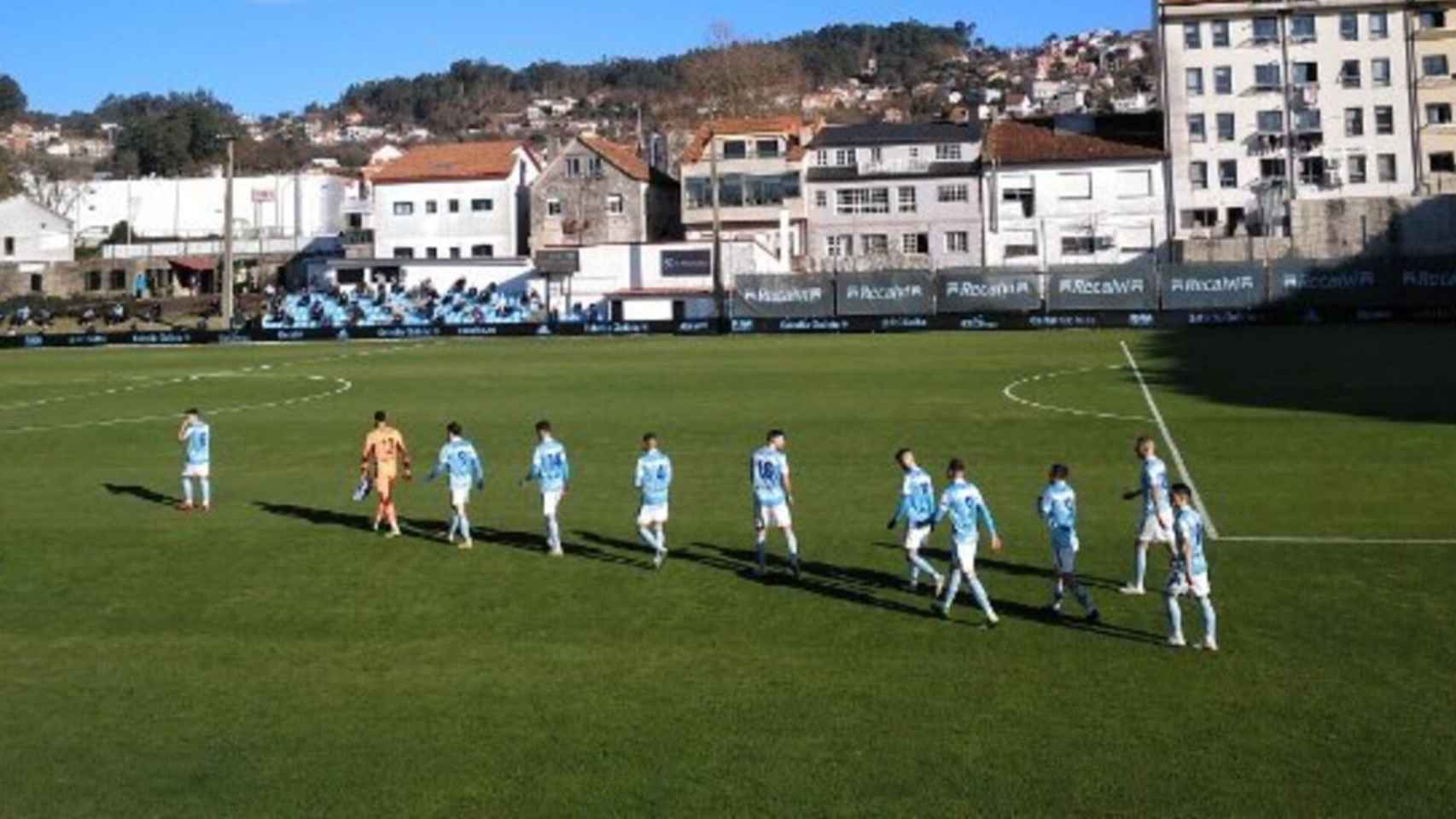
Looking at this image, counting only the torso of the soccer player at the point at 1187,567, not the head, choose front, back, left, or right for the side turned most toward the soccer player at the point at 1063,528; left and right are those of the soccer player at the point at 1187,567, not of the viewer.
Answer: front

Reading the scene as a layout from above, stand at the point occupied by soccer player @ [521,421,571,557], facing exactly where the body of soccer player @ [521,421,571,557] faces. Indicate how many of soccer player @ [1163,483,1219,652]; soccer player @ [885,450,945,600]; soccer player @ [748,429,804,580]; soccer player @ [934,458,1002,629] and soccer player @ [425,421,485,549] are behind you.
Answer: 4

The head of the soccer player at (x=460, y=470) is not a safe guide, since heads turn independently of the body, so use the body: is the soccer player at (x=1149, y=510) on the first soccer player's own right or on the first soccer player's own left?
on the first soccer player's own right

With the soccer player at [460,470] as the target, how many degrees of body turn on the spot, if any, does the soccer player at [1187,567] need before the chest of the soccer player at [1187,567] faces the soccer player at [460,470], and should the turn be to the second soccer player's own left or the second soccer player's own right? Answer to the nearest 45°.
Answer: approximately 45° to the second soccer player's own left

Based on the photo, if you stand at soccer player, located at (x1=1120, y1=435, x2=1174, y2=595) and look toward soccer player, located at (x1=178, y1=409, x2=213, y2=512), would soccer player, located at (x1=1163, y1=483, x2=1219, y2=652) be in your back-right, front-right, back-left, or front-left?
back-left

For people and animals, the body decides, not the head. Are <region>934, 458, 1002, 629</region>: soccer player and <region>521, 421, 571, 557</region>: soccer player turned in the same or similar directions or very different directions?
same or similar directions

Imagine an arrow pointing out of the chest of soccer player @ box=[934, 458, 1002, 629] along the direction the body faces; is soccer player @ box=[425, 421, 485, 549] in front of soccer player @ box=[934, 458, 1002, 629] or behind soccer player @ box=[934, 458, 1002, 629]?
in front

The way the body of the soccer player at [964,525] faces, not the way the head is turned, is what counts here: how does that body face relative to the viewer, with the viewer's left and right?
facing away from the viewer and to the left of the viewer

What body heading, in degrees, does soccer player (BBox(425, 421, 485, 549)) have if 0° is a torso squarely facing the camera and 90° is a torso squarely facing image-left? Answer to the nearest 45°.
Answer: approximately 180°

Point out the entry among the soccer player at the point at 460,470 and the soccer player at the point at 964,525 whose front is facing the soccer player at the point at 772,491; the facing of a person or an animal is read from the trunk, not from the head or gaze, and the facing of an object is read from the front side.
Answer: the soccer player at the point at 964,525

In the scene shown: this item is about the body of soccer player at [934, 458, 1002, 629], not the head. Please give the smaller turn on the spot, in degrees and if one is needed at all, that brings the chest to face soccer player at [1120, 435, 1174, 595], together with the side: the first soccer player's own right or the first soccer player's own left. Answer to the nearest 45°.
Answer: approximately 90° to the first soccer player's own right

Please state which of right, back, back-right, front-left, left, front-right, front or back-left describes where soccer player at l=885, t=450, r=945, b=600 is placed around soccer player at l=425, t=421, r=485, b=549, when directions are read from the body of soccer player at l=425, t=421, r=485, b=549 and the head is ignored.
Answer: back-right

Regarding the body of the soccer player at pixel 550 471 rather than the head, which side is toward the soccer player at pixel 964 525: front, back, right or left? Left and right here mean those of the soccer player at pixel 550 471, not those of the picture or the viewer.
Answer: back

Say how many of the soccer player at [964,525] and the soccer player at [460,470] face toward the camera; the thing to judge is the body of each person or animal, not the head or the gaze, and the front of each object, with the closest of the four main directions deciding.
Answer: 0
